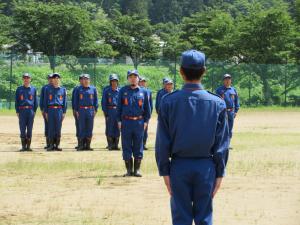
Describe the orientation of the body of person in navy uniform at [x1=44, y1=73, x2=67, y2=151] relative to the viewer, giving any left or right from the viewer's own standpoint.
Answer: facing the viewer

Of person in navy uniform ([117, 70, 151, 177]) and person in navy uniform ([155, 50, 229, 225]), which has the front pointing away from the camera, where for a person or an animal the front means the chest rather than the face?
person in navy uniform ([155, 50, 229, 225])

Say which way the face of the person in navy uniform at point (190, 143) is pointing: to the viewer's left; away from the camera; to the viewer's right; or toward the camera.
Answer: away from the camera

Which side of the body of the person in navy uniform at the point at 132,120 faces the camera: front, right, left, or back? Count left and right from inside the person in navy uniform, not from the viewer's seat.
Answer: front

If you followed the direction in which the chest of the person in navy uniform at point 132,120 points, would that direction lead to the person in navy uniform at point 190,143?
yes

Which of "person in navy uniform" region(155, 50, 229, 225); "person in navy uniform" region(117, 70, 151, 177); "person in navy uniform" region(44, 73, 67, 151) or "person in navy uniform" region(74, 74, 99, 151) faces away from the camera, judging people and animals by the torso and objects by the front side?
"person in navy uniform" region(155, 50, 229, 225)

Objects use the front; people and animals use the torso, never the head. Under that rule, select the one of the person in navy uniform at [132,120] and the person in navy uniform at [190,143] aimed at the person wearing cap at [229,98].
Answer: the person in navy uniform at [190,143]

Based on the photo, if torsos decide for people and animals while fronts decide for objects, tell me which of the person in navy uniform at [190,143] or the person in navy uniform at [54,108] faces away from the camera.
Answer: the person in navy uniform at [190,143]

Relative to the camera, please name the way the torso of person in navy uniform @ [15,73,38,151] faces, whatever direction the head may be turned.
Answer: toward the camera

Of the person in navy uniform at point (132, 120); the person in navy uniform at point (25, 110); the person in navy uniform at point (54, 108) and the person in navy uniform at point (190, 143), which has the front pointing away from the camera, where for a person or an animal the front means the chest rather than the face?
the person in navy uniform at point (190, 143)

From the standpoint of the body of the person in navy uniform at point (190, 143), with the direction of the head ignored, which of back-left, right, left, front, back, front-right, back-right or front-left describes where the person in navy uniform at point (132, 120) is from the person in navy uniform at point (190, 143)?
front

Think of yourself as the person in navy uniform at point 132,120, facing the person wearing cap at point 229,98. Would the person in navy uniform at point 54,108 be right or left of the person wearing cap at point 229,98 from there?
left

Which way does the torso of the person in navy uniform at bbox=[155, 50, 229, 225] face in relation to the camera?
away from the camera

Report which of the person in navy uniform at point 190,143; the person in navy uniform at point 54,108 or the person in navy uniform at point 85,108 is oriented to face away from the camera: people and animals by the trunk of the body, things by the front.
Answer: the person in navy uniform at point 190,143
